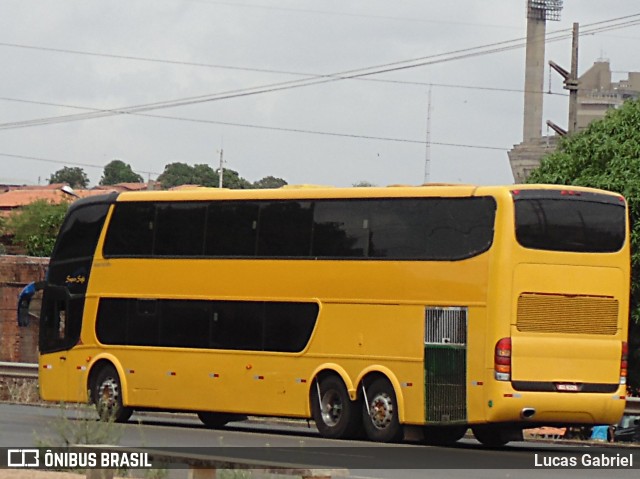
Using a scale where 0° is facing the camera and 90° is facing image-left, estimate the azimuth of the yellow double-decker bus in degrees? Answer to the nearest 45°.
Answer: approximately 135°

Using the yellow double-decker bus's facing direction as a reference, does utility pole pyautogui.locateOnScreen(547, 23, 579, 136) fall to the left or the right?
on its right

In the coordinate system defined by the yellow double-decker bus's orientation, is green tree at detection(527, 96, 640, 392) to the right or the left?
on its right

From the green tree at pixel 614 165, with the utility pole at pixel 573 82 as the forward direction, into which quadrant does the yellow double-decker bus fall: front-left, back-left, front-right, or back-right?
back-left
